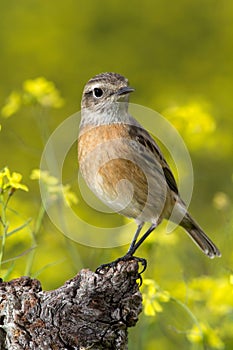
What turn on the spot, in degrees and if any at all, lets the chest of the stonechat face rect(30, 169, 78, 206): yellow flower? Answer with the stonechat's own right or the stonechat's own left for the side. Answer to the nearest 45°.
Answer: approximately 45° to the stonechat's own right

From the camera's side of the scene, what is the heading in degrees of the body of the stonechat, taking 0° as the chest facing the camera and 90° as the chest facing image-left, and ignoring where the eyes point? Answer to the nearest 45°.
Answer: approximately 45°
